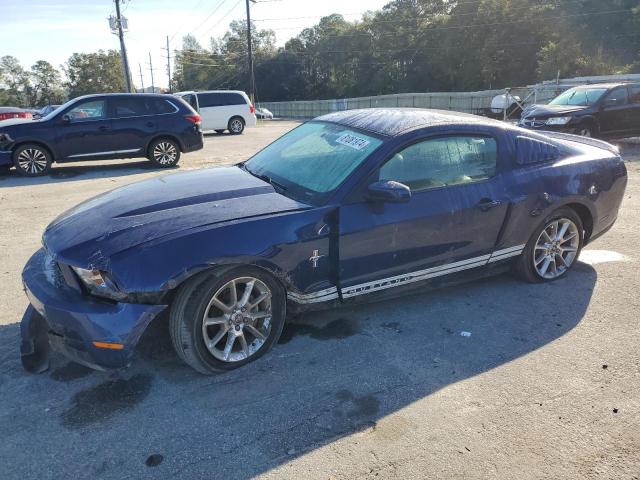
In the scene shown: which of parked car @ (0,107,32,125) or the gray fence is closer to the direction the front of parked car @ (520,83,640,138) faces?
the parked car

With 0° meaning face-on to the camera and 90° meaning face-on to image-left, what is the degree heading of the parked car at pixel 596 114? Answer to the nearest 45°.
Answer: approximately 45°

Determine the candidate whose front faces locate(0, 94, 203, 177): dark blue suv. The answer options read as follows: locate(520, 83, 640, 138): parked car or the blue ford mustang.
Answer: the parked car

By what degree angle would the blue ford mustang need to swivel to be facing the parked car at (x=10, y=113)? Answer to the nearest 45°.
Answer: approximately 90° to its right

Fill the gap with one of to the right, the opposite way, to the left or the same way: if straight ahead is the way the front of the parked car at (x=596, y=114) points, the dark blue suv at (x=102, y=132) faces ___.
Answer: the same way

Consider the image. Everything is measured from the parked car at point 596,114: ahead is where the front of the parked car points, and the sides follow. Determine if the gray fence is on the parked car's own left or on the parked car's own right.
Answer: on the parked car's own right

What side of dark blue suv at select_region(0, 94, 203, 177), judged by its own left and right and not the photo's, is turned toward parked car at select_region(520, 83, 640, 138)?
back

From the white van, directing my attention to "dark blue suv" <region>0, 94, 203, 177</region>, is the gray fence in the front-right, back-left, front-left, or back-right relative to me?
back-left

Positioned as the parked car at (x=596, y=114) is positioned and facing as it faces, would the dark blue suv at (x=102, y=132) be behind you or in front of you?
in front

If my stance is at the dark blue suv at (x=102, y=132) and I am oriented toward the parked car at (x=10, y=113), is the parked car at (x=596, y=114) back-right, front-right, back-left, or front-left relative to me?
back-right

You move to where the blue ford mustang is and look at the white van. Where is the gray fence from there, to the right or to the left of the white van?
right

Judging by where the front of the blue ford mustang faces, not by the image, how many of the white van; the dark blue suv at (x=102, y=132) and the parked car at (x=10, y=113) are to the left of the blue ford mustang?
0

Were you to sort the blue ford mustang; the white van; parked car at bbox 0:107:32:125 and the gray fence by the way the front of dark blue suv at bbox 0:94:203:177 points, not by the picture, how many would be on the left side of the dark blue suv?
1

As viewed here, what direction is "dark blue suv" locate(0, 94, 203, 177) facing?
to the viewer's left
